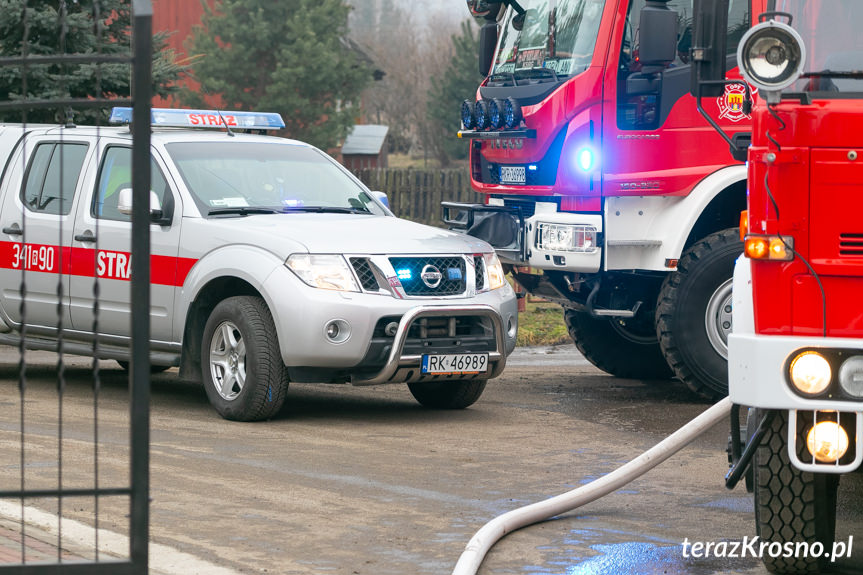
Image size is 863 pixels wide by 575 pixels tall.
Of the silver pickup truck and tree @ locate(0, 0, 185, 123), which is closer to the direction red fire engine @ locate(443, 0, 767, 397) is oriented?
the silver pickup truck

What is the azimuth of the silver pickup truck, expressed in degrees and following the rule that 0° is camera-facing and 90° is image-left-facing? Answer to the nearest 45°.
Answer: approximately 315°

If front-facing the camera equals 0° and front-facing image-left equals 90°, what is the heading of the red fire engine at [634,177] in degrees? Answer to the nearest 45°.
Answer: approximately 45°

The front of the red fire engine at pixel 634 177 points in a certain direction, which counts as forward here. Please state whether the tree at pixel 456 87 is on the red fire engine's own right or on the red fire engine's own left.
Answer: on the red fire engine's own right

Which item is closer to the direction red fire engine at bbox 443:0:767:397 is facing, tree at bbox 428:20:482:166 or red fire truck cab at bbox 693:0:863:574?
the red fire truck cab

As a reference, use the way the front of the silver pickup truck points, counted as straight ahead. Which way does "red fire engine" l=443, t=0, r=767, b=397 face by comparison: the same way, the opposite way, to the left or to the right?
to the right

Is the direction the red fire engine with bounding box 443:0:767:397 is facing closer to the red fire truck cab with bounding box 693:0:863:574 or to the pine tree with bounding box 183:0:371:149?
the red fire truck cab

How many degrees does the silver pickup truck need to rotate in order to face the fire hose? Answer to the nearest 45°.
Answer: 0° — it already faces it

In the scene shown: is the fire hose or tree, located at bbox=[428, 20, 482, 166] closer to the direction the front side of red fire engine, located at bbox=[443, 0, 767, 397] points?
the fire hose

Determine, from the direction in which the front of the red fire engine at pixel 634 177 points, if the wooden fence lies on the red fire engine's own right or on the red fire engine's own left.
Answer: on the red fire engine's own right

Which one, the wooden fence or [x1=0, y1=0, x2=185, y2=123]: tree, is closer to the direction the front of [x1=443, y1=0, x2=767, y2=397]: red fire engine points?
the tree

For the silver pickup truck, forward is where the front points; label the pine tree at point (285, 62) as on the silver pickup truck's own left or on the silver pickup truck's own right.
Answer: on the silver pickup truck's own left
